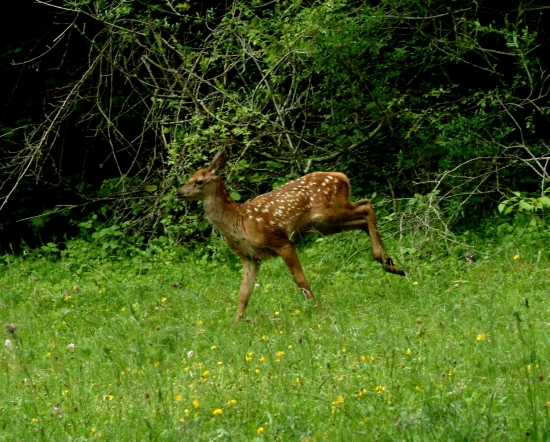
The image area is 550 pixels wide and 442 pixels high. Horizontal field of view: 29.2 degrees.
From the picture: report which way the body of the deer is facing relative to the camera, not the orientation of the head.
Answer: to the viewer's left
